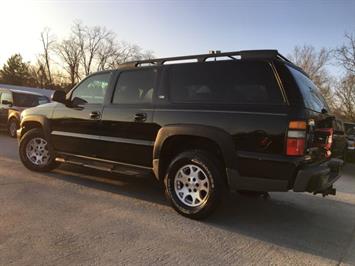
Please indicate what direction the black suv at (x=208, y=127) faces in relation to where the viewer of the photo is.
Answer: facing away from the viewer and to the left of the viewer

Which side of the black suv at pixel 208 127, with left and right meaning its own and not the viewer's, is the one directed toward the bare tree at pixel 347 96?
right

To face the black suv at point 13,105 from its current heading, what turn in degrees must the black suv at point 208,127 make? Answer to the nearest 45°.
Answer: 0° — it already faces it

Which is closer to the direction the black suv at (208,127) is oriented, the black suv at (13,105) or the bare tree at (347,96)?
the black suv
